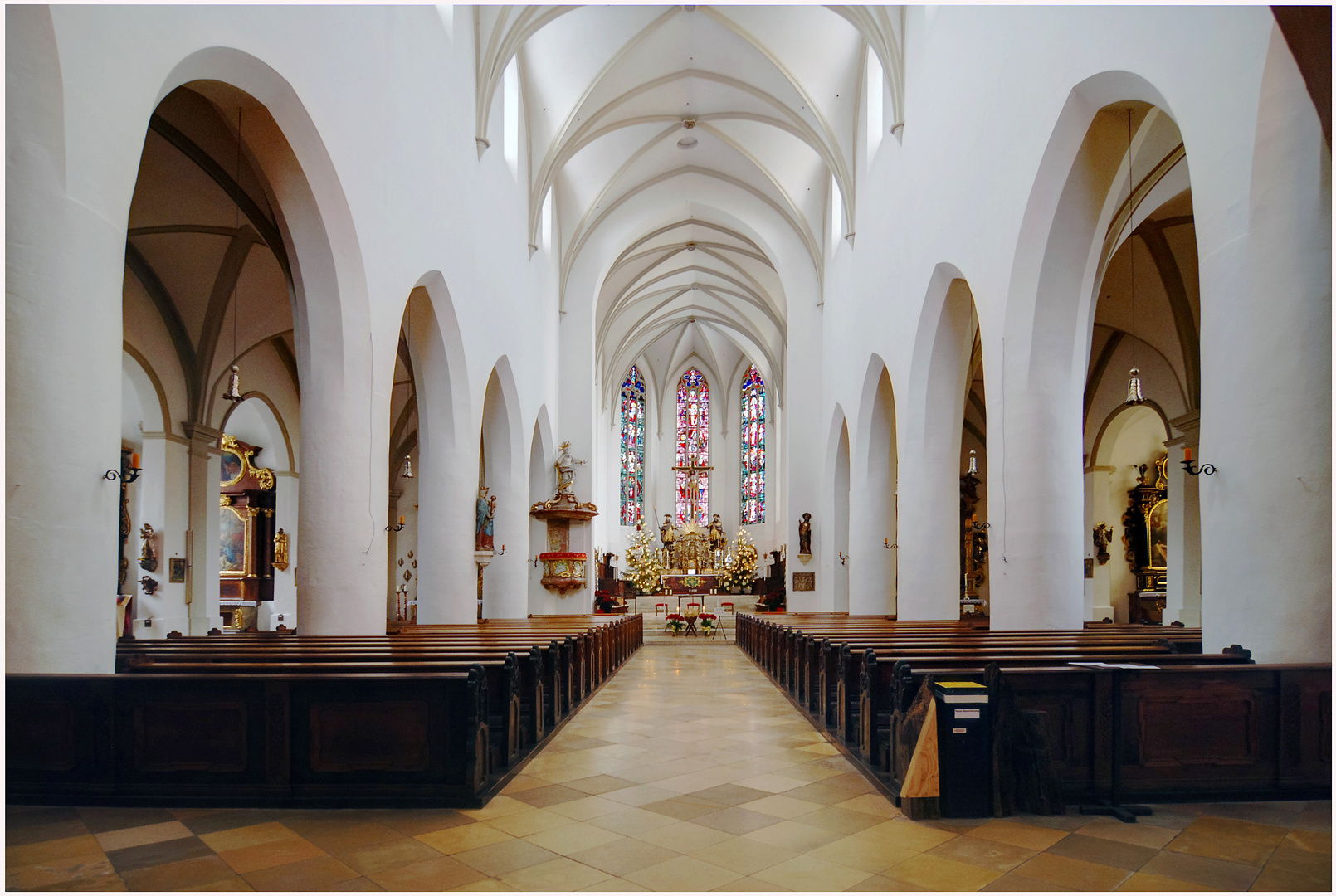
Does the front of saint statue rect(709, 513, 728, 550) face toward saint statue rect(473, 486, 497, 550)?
yes

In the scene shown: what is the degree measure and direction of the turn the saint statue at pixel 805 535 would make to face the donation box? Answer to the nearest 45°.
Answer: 0° — it already faces it

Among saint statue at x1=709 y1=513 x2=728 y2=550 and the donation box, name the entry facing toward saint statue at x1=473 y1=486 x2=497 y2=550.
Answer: saint statue at x1=709 y1=513 x2=728 y2=550

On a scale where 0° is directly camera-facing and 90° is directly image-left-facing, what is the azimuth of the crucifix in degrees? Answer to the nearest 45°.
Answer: approximately 0°

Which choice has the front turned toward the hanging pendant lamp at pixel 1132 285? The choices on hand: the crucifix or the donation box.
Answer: the crucifix
